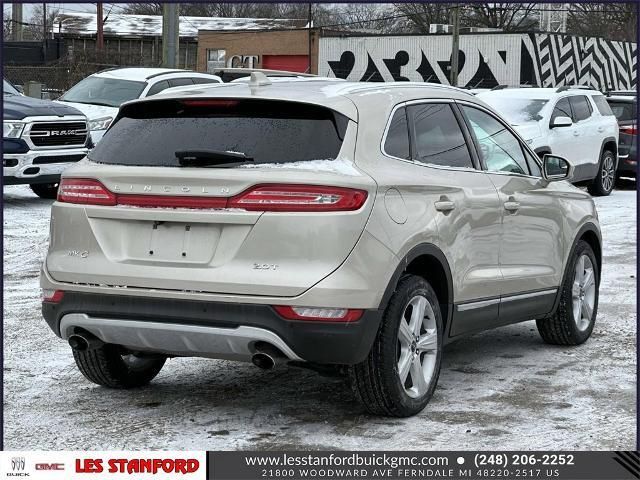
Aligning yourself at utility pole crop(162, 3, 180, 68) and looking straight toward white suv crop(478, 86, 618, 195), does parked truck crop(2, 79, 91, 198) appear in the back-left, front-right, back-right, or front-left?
front-right

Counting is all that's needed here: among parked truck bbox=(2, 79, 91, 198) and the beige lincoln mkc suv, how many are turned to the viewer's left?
0

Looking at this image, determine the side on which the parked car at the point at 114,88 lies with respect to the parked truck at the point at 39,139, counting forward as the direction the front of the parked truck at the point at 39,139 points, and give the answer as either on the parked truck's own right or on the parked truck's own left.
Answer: on the parked truck's own left

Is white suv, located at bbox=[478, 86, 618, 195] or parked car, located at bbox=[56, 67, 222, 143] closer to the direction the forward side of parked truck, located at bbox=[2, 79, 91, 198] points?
the white suv

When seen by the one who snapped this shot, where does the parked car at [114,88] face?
facing the viewer and to the left of the viewer

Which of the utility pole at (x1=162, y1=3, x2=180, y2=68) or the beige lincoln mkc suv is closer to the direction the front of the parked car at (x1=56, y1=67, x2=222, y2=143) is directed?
the beige lincoln mkc suv

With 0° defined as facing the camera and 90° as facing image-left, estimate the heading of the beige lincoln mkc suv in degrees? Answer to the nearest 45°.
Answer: approximately 225°

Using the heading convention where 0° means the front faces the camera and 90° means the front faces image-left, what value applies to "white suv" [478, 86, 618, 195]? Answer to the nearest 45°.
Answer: approximately 45°

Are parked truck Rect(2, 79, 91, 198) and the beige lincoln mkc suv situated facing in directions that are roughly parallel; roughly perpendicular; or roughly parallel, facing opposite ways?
roughly perpendicular

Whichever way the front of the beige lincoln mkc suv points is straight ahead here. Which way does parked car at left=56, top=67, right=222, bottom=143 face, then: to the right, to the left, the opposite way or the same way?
the opposite way

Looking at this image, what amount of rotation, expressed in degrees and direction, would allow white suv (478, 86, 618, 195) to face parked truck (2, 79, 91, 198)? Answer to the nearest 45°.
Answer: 0° — it already faces it

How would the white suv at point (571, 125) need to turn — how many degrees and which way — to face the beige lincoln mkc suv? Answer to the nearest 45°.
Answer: approximately 45° to its left

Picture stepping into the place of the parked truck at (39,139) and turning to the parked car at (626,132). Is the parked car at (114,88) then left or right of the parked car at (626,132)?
left

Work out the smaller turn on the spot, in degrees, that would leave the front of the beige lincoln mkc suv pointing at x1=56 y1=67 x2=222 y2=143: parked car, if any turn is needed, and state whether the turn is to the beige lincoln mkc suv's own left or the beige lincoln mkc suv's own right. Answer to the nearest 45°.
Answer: approximately 45° to the beige lincoln mkc suv's own left

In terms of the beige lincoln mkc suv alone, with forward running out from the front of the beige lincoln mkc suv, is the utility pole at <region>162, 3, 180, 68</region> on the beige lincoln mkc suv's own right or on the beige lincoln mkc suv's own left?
on the beige lincoln mkc suv's own left

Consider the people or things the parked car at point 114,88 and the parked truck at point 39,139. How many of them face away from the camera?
0

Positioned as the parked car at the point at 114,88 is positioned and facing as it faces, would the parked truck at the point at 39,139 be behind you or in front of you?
in front
